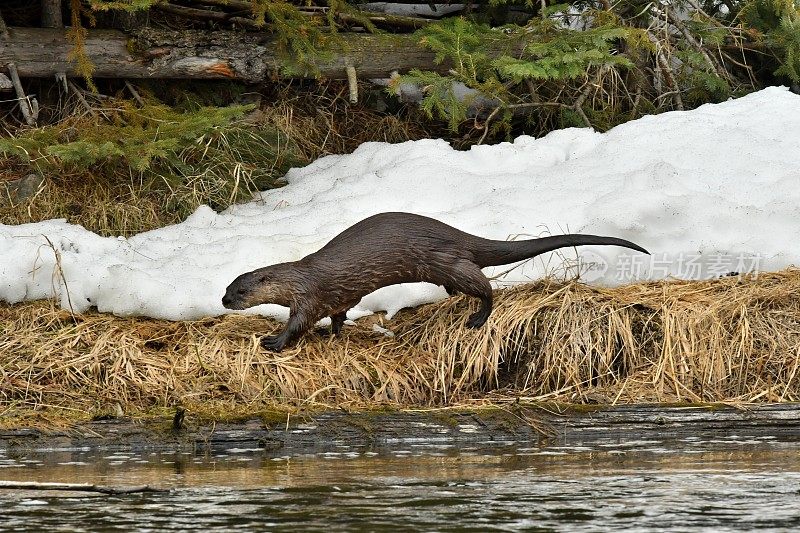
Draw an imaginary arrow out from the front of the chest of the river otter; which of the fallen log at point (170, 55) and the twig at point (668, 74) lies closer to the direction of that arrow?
the fallen log

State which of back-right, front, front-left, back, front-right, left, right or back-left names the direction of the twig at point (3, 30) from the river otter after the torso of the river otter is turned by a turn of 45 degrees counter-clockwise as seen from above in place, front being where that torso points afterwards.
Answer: right

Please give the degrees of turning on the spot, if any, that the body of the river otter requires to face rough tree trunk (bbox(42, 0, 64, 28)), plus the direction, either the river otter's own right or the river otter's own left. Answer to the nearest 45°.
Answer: approximately 45° to the river otter's own right

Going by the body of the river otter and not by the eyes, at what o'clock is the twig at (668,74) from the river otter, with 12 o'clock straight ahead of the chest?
The twig is roughly at 4 o'clock from the river otter.

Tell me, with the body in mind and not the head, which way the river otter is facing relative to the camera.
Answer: to the viewer's left

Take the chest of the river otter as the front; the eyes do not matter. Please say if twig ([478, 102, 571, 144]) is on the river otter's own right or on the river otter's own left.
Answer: on the river otter's own right
